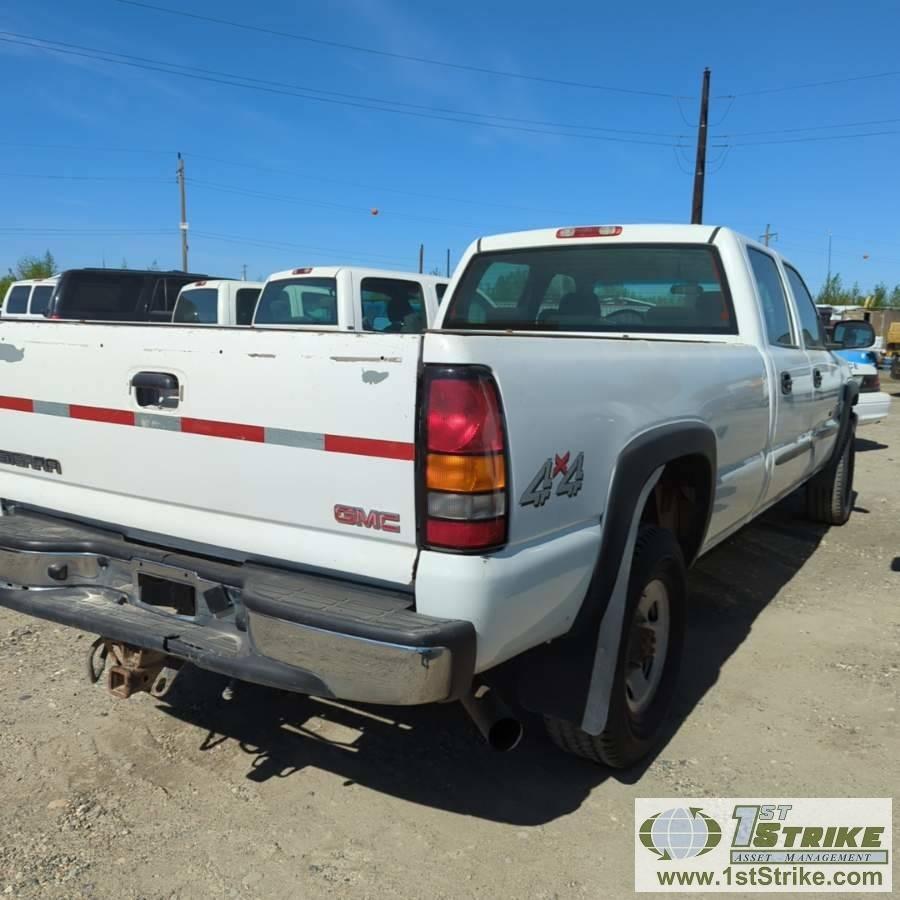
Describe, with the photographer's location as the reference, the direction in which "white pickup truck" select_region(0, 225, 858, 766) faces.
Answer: facing away from the viewer and to the right of the viewer

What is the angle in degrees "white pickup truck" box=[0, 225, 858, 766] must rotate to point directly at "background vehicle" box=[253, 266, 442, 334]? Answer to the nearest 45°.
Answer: approximately 45° to its left

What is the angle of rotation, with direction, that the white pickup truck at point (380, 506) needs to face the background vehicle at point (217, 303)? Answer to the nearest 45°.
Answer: approximately 45° to its left

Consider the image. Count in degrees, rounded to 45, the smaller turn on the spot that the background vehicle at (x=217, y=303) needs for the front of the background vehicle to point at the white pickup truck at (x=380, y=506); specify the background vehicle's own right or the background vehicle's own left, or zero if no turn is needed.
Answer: approximately 135° to the background vehicle's own right

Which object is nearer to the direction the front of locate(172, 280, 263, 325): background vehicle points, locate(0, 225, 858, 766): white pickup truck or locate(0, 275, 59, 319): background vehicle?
the background vehicle

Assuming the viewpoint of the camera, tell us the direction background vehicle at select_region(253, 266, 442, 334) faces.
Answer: facing away from the viewer and to the right of the viewer

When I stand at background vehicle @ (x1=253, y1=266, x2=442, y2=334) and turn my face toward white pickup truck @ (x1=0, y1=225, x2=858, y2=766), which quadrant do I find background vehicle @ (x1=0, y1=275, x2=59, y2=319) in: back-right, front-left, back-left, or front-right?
back-right

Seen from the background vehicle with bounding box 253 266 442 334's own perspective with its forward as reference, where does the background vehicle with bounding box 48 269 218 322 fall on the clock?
the background vehicle with bounding box 48 269 218 322 is roughly at 9 o'clock from the background vehicle with bounding box 253 266 442 334.

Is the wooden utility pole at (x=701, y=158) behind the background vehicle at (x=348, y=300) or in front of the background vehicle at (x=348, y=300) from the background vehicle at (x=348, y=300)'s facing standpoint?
in front

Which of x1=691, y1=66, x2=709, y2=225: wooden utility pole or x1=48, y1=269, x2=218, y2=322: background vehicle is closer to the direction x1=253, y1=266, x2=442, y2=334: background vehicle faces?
the wooden utility pole

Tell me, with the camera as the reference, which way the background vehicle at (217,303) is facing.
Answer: facing away from the viewer and to the right of the viewer
